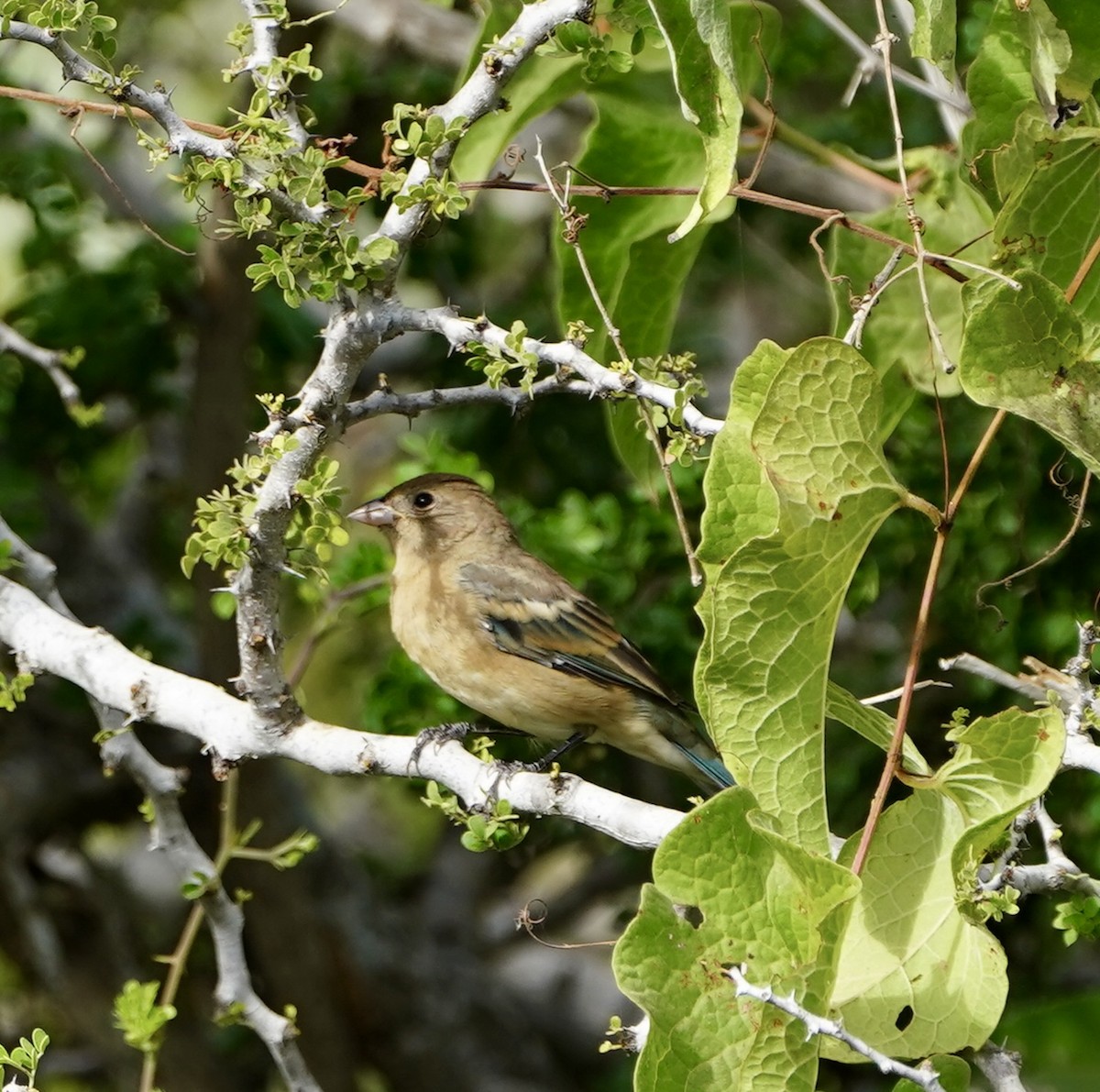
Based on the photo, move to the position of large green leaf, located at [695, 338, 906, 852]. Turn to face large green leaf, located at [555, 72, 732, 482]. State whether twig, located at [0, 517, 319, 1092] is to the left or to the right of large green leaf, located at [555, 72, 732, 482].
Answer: left

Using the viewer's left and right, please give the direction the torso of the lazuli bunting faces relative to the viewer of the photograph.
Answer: facing to the left of the viewer

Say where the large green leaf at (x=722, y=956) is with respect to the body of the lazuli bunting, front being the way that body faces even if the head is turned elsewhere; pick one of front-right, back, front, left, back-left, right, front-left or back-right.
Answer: left

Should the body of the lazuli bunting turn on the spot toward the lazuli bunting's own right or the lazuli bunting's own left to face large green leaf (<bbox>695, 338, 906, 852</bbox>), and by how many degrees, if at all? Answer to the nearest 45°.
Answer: approximately 180°

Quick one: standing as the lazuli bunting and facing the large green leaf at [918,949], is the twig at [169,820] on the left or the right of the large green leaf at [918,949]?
right
